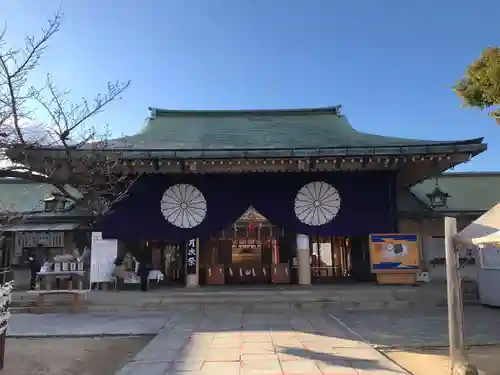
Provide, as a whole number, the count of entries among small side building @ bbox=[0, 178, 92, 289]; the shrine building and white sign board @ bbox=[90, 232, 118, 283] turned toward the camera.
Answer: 3

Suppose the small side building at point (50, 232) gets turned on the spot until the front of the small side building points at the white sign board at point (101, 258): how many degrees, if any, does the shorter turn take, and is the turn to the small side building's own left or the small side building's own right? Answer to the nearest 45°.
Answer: approximately 45° to the small side building's own left

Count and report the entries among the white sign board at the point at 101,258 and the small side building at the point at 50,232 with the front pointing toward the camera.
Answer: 2

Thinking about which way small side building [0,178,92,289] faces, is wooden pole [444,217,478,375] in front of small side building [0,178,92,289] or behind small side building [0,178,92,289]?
in front

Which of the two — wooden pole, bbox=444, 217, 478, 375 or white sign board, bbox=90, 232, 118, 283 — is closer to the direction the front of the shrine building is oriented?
the wooden pole

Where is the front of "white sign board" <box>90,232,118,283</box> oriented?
toward the camera

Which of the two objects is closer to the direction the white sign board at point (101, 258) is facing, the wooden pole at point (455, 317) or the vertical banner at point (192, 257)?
the wooden pole

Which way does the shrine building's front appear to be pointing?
toward the camera

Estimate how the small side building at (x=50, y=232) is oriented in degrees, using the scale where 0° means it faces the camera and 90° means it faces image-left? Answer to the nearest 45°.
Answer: approximately 0°

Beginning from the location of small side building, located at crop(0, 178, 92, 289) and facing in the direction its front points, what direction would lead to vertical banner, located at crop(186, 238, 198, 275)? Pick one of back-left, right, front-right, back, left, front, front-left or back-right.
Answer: front-left
